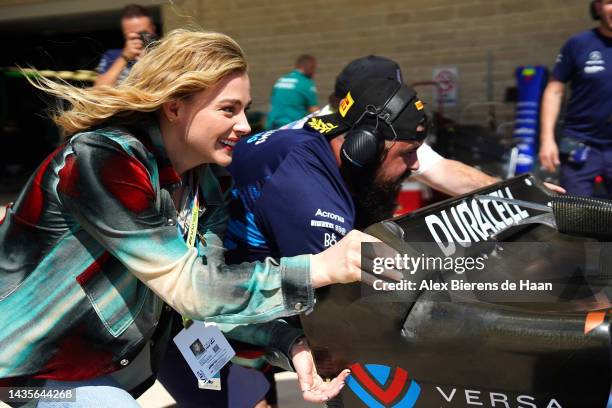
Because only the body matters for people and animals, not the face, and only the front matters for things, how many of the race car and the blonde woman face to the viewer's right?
2

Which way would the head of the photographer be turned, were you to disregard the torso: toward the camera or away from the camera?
toward the camera

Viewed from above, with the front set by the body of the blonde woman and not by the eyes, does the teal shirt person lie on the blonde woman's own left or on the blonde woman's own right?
on the blonde woman's own left

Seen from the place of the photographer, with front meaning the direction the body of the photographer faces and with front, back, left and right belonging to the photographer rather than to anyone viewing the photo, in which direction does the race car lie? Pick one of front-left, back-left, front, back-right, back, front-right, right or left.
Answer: front-right

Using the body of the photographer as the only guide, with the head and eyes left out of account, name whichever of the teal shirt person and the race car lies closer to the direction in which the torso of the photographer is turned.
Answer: the race car

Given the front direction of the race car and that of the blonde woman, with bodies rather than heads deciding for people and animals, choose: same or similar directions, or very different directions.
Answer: same or similar directions

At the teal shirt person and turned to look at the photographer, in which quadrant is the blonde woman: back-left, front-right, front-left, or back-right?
front-left

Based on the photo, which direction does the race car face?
to the viewer's right

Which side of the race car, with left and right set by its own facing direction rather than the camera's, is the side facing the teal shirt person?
left

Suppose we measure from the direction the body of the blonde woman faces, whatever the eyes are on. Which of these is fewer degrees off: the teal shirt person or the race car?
the race car

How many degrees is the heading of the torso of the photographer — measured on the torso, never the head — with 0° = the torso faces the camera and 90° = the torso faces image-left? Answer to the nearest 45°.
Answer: approximately 315°

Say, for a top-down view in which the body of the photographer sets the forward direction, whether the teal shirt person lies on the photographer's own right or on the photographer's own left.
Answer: on the photographer's own left

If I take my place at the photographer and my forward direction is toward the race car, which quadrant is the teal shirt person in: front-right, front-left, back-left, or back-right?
back-left

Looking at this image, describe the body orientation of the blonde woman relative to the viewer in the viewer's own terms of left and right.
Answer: facing to the right of the viewer

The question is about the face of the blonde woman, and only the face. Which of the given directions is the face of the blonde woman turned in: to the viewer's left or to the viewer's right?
to the viewer's right
